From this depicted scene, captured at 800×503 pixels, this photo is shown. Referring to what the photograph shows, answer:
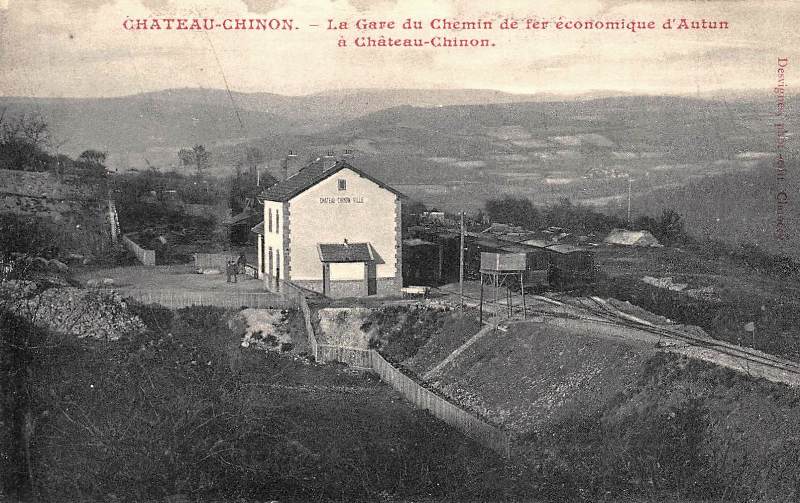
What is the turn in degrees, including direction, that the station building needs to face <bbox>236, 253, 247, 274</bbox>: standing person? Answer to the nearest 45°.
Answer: approximately 45° to its right

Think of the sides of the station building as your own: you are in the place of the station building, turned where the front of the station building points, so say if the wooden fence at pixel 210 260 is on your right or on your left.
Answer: on your right

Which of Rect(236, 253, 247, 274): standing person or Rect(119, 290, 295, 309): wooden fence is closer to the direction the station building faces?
the wooden fence

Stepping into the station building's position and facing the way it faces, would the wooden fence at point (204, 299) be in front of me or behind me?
in front

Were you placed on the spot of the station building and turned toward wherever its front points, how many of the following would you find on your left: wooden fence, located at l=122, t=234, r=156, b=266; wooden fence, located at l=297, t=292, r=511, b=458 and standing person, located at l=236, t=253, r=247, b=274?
1

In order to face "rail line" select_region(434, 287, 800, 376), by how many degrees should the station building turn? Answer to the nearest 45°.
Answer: approximately 135° to its left

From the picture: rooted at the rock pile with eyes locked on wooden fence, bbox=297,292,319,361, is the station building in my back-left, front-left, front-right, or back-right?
front-left

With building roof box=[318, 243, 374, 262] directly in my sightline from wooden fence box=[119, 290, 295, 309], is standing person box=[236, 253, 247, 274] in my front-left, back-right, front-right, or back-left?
front-left

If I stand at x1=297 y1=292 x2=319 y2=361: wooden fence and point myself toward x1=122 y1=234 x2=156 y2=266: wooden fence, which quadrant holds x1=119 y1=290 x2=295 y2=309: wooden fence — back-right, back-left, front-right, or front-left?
front-left

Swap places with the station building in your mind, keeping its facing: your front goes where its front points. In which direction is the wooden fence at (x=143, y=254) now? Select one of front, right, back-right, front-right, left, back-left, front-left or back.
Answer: front-right

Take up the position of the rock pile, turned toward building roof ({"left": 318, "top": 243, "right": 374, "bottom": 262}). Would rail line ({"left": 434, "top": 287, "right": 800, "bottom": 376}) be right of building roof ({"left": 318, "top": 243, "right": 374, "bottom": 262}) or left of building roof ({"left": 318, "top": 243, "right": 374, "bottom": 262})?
right
